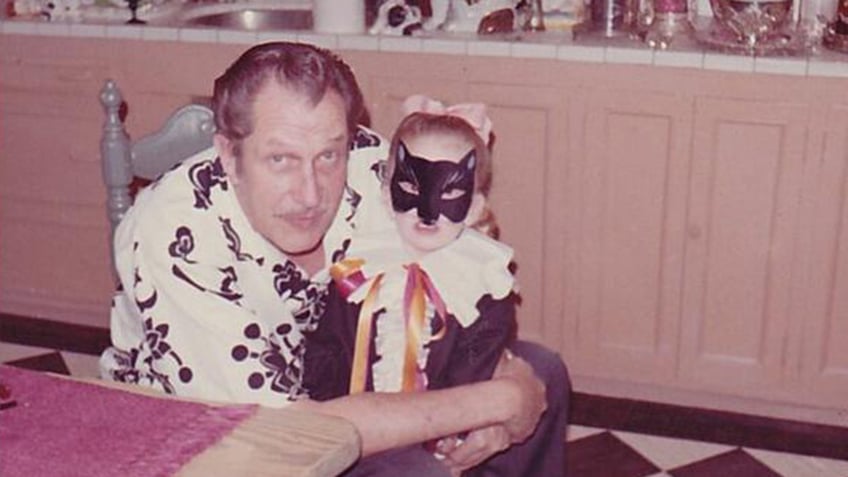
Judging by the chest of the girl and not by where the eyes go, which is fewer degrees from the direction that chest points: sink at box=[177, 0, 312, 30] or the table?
the table

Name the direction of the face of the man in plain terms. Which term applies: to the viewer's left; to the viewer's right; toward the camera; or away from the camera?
toward the camera

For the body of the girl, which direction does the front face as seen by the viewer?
toward the camera

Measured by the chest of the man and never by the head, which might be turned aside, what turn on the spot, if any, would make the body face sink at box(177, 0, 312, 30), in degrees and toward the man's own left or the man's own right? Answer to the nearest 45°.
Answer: approximately 135° to the man's own left

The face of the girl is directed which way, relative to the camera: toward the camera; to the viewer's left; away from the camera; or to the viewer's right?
toward the camera

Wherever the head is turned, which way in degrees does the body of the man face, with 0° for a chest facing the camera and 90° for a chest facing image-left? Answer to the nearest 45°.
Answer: approximately 315°
